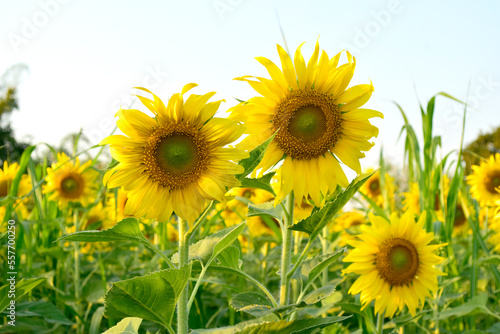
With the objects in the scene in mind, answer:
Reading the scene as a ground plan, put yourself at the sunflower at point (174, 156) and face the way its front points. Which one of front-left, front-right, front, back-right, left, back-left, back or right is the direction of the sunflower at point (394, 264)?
back-left

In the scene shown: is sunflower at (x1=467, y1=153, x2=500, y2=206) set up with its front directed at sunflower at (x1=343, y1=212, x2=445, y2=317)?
yes

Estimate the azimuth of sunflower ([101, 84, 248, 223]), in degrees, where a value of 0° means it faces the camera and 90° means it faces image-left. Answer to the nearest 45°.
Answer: approximately 0°

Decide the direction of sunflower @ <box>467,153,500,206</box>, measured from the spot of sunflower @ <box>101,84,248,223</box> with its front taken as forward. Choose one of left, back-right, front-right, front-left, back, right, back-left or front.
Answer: back-left

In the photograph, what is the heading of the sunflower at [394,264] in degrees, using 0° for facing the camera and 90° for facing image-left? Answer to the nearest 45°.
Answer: approximately 0°

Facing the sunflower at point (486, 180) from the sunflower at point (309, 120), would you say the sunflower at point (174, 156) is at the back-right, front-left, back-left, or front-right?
back-left

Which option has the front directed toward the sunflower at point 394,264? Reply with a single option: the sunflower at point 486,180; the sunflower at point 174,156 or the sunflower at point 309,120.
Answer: the sunflower at point 486,180

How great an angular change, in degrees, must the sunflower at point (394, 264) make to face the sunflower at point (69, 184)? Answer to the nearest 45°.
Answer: approximately 90° to its right
